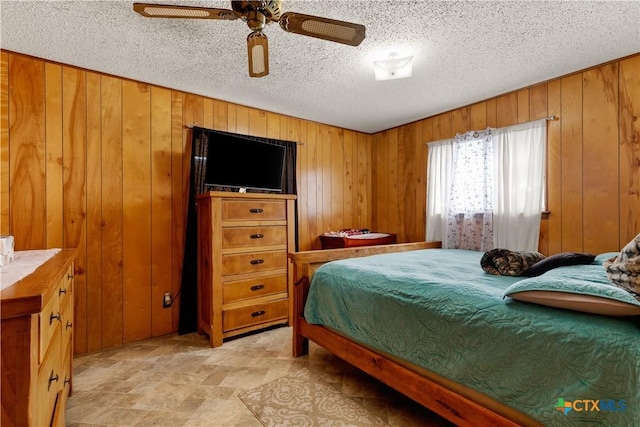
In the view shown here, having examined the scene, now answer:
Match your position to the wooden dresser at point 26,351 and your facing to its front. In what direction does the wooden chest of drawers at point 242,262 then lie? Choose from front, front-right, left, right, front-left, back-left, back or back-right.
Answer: front-left

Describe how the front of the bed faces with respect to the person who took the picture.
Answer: facing away from the viewer and to the left of the viewer

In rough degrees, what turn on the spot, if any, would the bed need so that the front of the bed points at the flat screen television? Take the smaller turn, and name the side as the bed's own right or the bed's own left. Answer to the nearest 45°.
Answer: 0° — it already faces it

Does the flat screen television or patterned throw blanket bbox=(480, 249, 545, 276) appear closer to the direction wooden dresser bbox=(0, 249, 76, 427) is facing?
the patterned throw blanket

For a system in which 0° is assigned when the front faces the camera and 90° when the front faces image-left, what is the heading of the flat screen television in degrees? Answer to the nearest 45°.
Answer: approximately 315°

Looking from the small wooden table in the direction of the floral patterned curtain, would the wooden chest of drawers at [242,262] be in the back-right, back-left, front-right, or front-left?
back-right

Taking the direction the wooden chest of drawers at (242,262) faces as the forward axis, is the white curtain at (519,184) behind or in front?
in front

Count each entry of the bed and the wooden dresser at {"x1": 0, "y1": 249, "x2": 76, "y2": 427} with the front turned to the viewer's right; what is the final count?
1

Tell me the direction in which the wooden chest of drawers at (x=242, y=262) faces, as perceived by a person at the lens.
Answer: facing the viewer and to the right of the viewer

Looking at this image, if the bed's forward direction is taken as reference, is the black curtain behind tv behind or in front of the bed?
in front

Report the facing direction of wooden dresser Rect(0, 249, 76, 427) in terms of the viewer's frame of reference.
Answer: facing to the right of the viewer

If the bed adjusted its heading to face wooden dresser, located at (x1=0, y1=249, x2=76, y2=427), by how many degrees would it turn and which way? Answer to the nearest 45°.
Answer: approximately 90° to its left

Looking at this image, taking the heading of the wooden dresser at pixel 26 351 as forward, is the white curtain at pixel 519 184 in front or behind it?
in front
